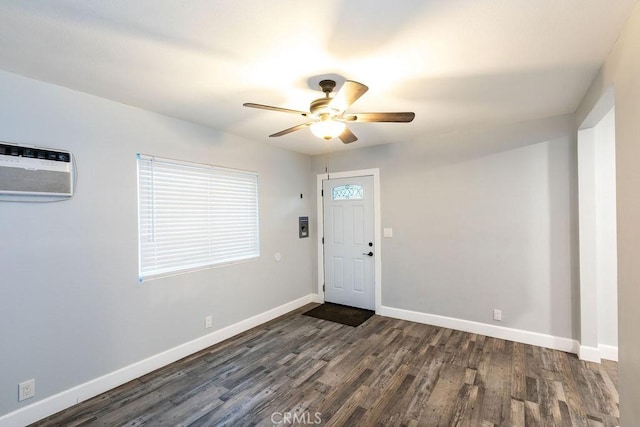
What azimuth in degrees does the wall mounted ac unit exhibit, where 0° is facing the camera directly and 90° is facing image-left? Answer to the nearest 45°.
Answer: approximately 315°

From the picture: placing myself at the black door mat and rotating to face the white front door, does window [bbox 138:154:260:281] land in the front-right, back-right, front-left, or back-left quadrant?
back-left

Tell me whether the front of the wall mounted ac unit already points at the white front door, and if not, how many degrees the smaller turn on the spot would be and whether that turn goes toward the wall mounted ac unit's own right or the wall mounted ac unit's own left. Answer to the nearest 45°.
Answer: approximately 45° to the wall mounted ac unit's own left

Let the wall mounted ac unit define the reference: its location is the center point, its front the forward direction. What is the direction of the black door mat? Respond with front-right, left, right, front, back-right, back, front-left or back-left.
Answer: front-left

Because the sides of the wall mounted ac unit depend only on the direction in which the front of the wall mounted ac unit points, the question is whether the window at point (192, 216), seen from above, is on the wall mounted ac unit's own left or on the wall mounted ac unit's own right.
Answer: on the wall mounted ac unit's own left
